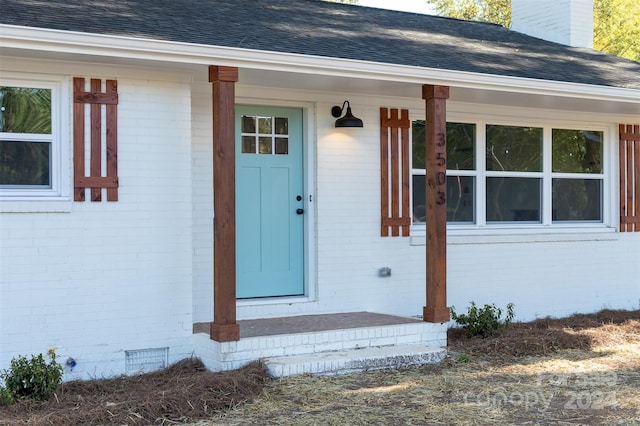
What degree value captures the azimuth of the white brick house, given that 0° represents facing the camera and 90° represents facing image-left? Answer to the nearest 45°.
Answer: approximately 315°

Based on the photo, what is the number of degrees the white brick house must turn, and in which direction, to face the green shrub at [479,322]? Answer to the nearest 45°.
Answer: approximately 45° to its left

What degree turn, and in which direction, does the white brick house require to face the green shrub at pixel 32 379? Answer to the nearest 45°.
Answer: approximately 90° to its right
